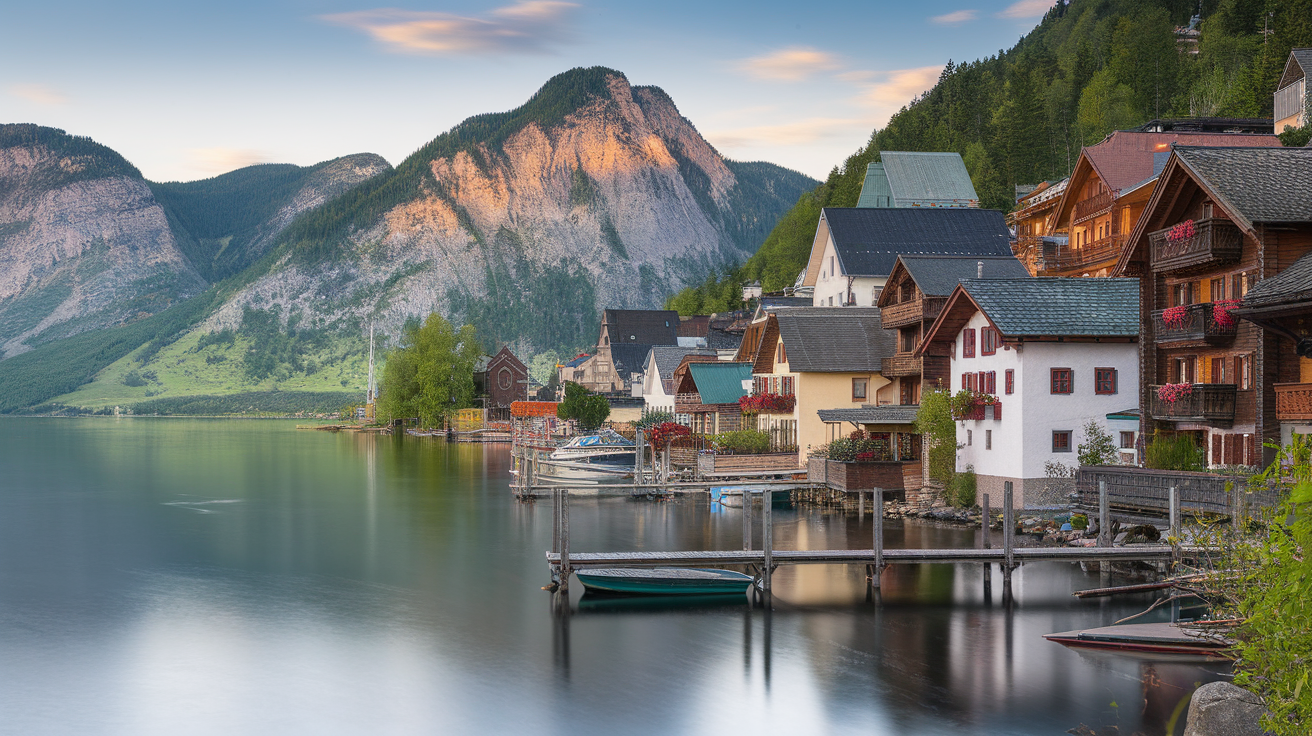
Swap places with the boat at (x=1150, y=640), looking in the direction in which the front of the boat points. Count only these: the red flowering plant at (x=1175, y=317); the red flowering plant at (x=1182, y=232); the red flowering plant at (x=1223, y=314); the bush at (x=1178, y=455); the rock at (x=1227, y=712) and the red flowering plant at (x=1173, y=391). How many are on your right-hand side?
5

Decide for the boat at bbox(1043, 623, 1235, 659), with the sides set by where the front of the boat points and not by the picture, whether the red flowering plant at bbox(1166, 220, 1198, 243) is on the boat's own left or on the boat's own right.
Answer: on the boat's own right

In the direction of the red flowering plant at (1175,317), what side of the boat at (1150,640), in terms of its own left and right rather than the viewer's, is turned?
right

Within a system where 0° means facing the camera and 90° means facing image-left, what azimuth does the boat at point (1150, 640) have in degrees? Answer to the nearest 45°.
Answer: approximately 90°

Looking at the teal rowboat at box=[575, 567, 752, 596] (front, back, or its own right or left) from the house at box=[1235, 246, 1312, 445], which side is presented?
back

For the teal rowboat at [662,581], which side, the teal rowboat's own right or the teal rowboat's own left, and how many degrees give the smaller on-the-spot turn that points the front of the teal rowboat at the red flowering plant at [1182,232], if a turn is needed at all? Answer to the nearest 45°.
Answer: approximately 180°

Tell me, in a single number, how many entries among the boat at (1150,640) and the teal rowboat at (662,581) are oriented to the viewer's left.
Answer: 2

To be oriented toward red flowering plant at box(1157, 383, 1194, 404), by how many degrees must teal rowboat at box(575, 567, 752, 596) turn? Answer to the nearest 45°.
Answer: approximately 180°

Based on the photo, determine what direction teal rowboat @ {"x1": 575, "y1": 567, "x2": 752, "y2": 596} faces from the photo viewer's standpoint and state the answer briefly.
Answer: facing to the left of the viewer

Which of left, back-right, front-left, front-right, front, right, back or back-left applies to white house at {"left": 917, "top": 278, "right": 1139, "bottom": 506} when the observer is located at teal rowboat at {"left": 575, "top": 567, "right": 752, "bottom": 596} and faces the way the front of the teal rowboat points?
back-right

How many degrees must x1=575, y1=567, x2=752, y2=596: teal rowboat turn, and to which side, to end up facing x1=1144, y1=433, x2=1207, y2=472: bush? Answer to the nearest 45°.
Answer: approximately 180°

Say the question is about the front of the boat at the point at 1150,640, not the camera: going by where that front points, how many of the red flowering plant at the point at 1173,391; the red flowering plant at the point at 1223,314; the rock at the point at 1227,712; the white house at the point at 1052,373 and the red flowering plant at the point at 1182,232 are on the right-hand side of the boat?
4
